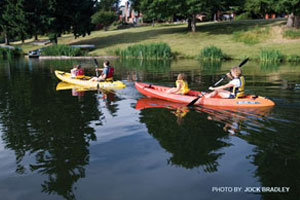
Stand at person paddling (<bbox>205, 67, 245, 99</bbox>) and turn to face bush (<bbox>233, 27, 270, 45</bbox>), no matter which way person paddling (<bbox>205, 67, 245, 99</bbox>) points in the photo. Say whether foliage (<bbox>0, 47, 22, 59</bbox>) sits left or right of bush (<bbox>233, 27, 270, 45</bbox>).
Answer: left

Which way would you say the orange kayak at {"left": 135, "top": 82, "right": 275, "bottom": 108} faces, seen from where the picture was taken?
facing to the left of the viewer

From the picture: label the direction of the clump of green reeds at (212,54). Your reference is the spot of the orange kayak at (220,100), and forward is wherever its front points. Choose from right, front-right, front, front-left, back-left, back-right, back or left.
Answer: right

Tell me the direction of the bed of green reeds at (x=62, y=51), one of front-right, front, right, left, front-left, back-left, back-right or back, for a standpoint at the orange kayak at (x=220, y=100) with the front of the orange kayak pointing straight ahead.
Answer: front-right

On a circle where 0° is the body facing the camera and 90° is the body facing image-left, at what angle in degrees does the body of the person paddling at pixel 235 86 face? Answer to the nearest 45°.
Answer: approximately 90°

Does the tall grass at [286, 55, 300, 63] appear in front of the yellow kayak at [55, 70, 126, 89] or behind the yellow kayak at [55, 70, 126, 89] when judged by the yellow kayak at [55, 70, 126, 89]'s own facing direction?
behind

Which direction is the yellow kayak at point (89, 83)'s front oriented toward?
to the viewer's left

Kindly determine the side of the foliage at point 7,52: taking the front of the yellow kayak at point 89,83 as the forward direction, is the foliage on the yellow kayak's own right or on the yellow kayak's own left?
on the yellow kayak's own right

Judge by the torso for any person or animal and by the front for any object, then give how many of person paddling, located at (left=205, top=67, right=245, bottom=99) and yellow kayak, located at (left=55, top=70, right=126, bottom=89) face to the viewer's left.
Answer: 2

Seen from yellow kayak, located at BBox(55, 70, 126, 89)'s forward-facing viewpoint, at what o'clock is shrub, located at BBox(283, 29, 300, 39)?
The shrub is roughly at 5 o'clock from the yellow kayak.

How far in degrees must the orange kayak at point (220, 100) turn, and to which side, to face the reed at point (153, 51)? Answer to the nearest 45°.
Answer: approximately 90° to its right

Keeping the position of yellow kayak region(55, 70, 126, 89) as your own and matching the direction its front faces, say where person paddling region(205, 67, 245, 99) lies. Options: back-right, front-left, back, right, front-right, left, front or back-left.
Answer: back-left

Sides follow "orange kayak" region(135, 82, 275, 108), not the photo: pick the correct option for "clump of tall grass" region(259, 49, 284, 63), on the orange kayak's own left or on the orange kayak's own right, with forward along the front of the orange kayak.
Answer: on the orange kayak's own right
